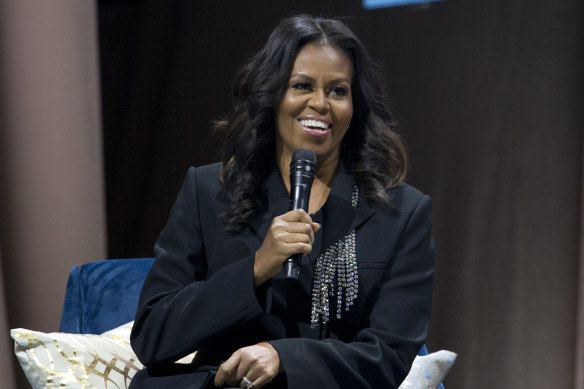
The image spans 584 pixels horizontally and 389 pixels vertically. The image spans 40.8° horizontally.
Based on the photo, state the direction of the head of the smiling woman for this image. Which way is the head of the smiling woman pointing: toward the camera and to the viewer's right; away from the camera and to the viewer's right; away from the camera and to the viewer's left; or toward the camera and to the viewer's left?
toward the camera and to the viewer's right

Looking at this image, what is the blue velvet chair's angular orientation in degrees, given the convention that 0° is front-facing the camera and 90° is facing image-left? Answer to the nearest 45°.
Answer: approximately 315°

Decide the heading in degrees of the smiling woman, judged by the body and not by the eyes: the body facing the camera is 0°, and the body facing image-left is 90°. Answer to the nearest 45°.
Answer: approximately 0°
